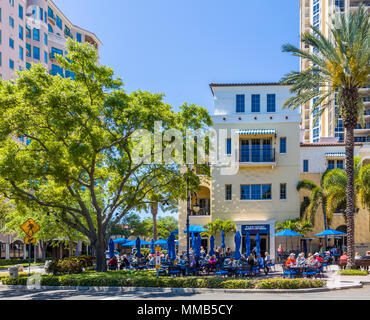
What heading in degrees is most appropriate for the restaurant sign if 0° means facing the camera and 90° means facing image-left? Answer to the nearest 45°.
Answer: approximately 0°

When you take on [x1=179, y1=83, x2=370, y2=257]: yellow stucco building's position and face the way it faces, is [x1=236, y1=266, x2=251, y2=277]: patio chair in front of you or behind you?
in front

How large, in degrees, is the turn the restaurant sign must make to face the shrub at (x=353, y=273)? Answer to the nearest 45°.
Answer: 0° — it already faces it

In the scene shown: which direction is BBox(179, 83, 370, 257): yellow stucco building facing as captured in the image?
toward the camera

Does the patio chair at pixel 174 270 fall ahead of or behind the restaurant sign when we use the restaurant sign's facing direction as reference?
ahead

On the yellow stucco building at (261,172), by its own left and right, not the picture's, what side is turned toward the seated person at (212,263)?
front

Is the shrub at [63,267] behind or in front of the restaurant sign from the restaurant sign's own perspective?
in front

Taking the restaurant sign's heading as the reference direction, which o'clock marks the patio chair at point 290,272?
The patio chair is roughly at 12 o'clock from the restaurant sign.

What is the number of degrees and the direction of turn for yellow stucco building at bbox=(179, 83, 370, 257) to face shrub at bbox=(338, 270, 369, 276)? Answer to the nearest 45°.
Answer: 0° — it already faces it

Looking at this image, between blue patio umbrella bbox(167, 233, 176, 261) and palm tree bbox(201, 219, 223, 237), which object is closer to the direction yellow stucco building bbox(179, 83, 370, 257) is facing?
the blue patio umbrella

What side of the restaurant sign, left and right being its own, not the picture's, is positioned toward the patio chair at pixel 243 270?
front
